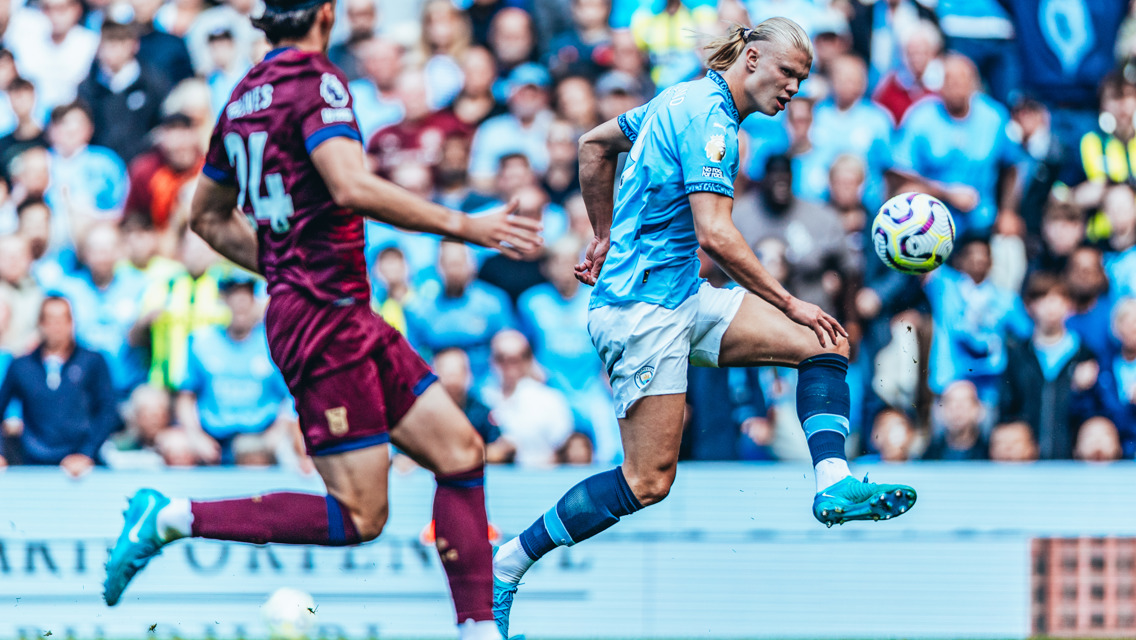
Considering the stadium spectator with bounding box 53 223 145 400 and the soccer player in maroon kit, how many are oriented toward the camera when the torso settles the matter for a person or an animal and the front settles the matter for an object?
1

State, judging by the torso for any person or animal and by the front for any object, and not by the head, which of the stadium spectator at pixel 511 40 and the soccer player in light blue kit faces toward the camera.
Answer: the stadium spectator

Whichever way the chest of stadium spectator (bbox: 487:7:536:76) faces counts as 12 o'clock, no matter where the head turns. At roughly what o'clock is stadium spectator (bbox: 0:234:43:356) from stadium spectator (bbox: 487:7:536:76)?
stadium spectator (bbox: 0:234:43:356) is roughly at 3 o'clock from stadium spectator (bbox: 487:7:536:76).

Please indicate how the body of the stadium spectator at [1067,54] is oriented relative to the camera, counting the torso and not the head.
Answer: toward the camera

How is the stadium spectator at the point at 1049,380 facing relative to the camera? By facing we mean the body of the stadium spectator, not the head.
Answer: toward the camera

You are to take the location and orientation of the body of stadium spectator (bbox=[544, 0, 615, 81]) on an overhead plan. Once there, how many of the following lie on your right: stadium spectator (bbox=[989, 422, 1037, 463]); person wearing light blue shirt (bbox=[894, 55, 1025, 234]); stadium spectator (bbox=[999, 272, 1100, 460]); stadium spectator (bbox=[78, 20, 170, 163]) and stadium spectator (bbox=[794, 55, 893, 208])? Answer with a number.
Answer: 1

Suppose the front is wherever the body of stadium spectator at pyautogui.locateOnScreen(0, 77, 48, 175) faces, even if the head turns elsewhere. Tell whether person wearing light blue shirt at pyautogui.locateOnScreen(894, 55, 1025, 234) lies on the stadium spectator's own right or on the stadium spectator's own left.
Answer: on the stadium spectator's own left

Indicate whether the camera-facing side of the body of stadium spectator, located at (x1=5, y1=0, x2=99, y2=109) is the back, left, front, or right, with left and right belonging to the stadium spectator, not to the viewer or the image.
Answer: front

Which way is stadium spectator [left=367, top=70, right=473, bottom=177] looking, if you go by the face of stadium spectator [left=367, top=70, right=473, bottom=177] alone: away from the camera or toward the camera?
toward the camera

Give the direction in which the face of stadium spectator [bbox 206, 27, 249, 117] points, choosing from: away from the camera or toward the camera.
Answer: toward the camera
